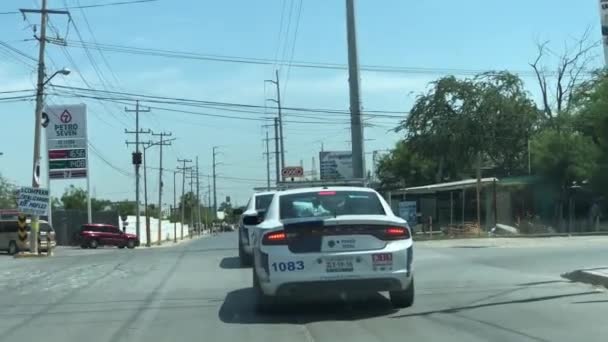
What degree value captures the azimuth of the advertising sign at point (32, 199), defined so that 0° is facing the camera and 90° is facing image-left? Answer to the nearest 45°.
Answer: approximately 0°

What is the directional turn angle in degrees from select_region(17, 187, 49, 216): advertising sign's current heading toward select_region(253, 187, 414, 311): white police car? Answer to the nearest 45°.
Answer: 0° — it already faces it

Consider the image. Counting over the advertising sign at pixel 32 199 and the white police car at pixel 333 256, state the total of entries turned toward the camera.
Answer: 1

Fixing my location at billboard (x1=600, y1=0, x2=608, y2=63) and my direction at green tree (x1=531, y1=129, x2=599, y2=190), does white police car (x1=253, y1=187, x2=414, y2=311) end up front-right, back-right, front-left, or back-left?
back-left

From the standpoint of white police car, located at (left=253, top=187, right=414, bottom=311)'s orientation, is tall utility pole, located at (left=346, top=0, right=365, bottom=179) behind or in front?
in front

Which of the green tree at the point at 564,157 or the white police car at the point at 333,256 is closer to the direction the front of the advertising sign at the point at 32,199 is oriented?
the white police car

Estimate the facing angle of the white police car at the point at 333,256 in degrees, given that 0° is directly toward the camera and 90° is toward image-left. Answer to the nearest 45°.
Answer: approximately 180°

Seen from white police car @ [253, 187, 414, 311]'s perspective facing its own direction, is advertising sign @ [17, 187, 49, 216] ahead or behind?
ahead

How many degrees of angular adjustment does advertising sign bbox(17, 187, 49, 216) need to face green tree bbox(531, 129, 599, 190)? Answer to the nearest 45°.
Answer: approximately 90° to its left
